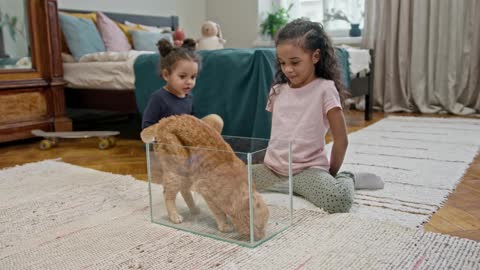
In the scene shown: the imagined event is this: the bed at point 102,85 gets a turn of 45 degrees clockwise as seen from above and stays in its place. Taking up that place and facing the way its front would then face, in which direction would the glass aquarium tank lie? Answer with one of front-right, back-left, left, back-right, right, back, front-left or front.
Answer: front-left

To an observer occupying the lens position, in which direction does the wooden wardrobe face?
facing the viewer and to the right of the viewer

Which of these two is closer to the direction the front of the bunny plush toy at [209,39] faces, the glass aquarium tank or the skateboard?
the glass aquarium tank

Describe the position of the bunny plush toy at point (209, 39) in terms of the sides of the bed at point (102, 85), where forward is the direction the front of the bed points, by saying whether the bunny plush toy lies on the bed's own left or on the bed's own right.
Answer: on the bed's own left

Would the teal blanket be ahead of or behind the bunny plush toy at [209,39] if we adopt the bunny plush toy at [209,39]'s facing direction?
ahead

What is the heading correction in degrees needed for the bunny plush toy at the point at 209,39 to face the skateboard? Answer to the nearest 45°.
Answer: approximately 45° to its right

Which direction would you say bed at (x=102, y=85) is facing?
toward the camera

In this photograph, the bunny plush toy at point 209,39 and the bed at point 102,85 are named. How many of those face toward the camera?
2

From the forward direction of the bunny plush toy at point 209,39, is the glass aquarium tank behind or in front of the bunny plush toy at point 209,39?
in front

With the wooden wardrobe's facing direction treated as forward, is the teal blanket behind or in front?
in front

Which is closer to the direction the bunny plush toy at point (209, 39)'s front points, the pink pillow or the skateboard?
the skateboard

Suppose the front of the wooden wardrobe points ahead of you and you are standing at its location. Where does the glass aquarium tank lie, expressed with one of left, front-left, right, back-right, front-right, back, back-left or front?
front-right
